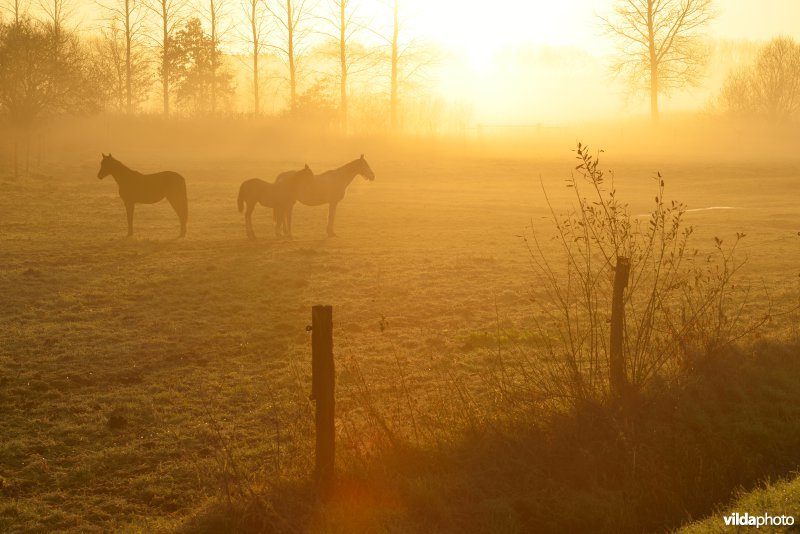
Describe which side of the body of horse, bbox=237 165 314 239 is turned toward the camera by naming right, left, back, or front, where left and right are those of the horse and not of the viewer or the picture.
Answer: right

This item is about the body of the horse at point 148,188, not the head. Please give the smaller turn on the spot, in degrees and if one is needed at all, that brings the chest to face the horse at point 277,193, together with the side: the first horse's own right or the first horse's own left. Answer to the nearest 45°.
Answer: approximately 180°

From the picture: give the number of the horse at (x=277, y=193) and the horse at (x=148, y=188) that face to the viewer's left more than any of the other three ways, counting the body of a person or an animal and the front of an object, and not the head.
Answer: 1

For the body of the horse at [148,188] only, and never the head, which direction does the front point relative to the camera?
to the viewer's left

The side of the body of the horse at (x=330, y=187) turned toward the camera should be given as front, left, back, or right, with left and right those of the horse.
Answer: right

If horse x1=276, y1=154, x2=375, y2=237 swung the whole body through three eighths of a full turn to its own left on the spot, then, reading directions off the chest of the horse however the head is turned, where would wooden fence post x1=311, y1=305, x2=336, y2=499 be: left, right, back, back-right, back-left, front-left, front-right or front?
back-left

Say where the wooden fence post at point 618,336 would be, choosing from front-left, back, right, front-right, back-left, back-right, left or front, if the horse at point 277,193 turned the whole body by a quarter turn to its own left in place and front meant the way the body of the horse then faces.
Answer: back

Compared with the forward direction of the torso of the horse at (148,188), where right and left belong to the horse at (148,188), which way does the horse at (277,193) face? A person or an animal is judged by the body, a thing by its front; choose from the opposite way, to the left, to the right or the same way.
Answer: the opposite way

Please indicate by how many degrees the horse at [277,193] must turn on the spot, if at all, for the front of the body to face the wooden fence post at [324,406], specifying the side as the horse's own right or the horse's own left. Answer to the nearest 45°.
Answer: approximately 90° to the horse's own right

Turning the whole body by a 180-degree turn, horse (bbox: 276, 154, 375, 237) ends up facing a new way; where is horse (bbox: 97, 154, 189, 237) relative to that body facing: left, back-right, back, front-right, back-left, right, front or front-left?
front
